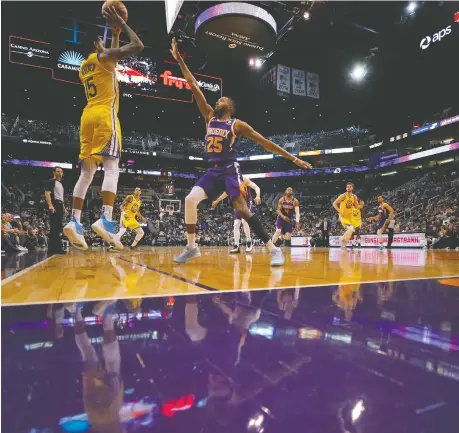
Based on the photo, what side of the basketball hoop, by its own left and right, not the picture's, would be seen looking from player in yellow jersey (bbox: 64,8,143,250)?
front

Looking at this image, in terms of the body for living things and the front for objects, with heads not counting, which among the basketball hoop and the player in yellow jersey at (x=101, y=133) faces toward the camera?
the basketball hoop

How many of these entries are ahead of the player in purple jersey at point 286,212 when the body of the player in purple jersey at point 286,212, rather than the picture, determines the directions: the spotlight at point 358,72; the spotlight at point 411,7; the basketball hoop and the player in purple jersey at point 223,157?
1

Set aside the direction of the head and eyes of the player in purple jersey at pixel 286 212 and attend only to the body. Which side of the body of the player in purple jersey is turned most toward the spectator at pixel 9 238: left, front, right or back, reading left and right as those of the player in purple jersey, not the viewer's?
right

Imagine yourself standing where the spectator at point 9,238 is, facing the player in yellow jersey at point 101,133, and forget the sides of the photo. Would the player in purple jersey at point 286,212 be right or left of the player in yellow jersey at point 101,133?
left

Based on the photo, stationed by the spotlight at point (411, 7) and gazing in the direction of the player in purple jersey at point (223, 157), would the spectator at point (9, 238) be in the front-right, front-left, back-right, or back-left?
front-right

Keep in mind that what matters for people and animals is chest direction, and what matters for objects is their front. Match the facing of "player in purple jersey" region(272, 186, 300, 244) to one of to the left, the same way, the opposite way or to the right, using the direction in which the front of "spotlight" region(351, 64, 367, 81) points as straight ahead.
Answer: the same way

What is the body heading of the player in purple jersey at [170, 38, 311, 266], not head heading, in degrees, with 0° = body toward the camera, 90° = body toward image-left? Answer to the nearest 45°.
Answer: approximately 45°

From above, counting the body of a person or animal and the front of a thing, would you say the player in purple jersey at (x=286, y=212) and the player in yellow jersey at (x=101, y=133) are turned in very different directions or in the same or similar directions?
very different directions

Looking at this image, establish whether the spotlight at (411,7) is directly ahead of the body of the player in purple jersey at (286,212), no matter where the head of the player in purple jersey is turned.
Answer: no

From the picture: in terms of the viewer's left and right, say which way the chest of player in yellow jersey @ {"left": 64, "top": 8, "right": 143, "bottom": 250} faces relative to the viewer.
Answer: facing away from the viewer and to the right of the viewer

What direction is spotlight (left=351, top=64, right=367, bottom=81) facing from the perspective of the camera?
toward the camera

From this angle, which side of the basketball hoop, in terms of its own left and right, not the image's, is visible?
front

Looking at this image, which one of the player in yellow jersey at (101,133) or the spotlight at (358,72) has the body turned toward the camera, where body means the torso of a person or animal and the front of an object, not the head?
the spotlight

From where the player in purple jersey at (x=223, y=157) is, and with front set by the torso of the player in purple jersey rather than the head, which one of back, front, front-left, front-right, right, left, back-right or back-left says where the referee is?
right
